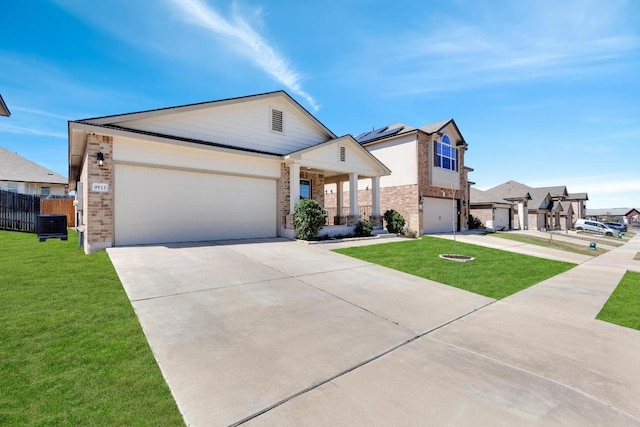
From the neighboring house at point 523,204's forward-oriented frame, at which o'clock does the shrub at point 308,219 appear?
The shrub is roughly at 2 o'clock from the neighboring house.

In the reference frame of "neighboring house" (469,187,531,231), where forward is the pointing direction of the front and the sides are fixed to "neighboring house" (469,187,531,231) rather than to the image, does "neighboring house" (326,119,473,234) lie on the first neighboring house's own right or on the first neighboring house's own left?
on the first neighboring house's own right

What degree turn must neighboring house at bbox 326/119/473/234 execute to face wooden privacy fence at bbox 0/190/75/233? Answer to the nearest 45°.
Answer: approximately 90° to its right

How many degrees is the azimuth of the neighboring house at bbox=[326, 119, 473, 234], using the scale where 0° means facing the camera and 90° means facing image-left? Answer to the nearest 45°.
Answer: approximately 315°

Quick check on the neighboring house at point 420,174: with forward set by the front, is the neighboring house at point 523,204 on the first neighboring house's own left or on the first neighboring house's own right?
on the first neighboring house's own left

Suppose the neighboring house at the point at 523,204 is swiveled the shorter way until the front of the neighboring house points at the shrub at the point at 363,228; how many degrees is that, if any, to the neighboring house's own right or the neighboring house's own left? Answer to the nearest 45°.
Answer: approximately 45° to the neighboring house's own right

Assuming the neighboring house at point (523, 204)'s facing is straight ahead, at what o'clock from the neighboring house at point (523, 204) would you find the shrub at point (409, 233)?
The shrub is roughly at 2 o'clock from the neighboring house.
